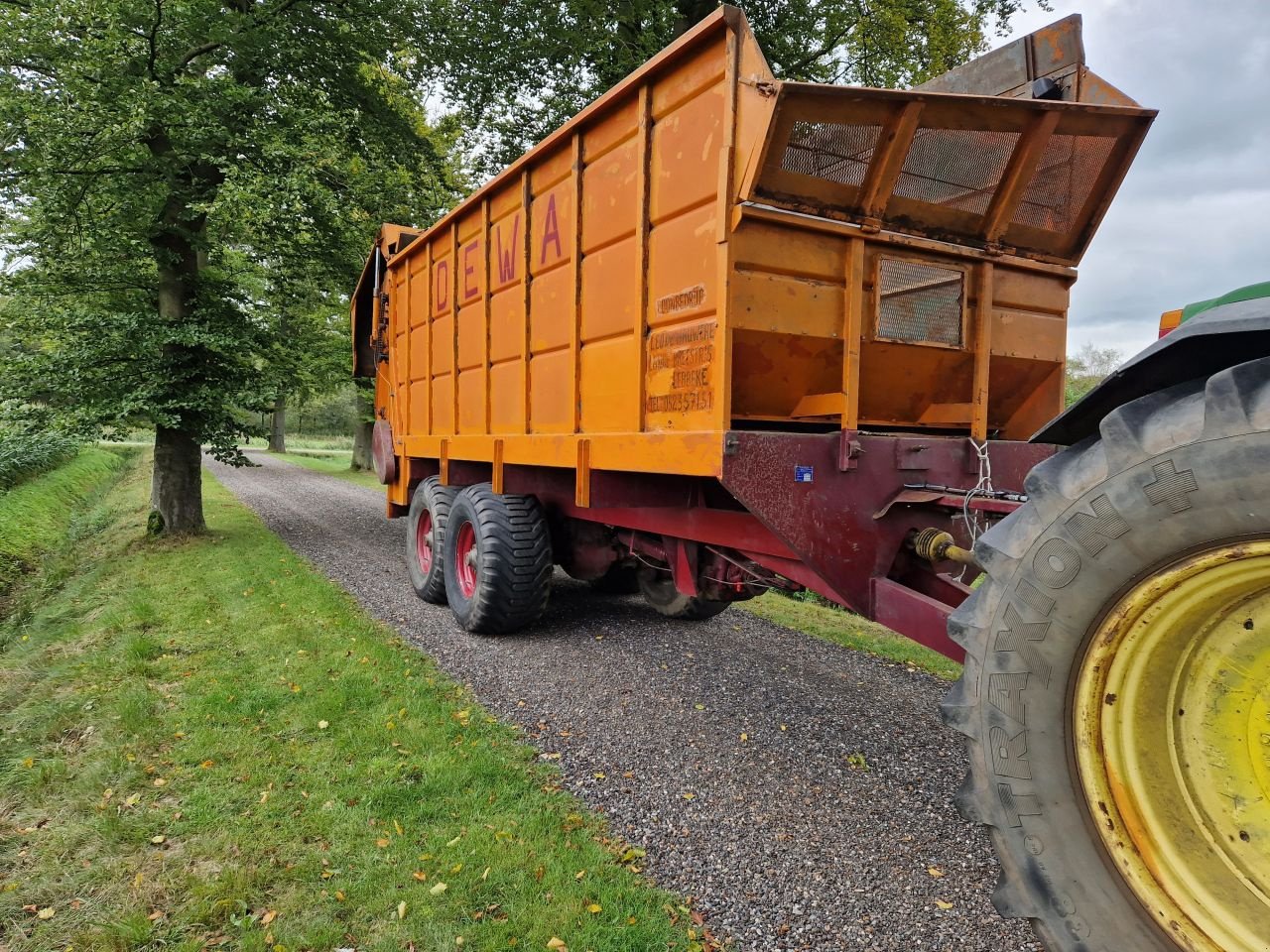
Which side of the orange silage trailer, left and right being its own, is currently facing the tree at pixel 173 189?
back

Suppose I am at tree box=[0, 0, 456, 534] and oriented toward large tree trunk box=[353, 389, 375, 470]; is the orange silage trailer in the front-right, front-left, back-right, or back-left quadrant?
back-right

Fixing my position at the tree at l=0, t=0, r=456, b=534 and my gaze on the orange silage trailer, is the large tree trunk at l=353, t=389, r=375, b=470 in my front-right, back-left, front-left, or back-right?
back-left

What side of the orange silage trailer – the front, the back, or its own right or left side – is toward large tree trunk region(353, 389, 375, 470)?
back

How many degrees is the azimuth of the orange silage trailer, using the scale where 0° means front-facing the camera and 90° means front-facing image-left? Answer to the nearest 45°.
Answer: approximately 315°
